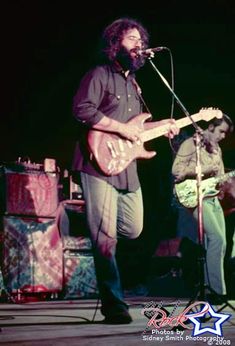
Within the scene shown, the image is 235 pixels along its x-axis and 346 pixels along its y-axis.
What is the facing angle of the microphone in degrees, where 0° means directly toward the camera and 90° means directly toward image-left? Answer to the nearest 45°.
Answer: approximately 90°

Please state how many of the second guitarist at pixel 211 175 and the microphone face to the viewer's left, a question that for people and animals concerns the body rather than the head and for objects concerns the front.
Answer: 1

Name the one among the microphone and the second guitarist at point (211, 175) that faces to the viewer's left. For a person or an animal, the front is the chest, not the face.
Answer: the microphone

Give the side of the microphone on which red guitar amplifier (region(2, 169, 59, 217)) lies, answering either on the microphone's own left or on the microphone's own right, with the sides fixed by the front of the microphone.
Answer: on the microphone's own right

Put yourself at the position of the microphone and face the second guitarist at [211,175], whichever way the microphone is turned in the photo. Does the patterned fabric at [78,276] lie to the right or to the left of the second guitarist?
left

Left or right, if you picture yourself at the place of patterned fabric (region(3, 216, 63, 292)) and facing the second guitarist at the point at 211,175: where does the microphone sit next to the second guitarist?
right

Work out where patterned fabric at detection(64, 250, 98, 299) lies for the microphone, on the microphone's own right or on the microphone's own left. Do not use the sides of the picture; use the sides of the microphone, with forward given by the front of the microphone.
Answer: on the microphone's own right

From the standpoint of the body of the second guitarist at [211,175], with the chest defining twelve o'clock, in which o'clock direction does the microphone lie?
The microphone is roughly at 2 o'clock from the second guitarist.

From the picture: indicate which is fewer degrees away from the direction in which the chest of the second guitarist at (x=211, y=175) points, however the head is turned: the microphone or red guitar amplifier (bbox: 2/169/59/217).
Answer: the microphone
